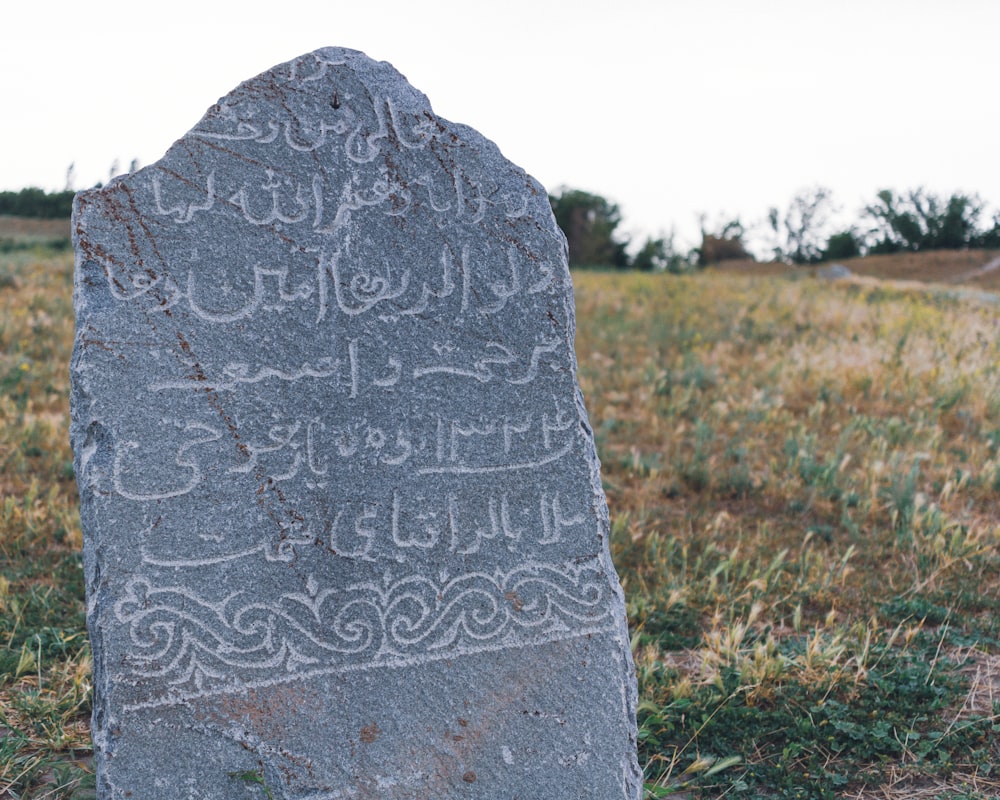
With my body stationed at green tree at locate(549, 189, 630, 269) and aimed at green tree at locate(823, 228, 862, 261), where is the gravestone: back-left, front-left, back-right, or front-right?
back-right

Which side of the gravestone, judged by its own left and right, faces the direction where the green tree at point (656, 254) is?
back

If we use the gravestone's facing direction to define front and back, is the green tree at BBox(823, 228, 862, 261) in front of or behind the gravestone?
behind

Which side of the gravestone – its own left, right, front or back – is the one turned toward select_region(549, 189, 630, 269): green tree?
back

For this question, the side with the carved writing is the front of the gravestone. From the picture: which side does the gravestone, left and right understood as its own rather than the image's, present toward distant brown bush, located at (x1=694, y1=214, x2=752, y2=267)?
back

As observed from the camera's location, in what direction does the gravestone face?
facing the viewer

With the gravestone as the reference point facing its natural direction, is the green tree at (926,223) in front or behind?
behind
